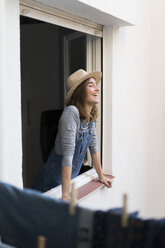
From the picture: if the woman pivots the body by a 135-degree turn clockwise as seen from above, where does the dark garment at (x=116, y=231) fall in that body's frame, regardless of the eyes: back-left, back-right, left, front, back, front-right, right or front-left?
left

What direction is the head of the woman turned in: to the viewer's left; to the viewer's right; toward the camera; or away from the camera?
to the viewer's right

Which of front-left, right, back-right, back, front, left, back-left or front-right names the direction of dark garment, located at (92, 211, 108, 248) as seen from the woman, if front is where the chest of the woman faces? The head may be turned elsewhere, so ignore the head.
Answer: front-right

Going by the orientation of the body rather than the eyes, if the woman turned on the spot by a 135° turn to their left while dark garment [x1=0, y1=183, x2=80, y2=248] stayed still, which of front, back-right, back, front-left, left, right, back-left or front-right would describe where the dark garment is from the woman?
back
